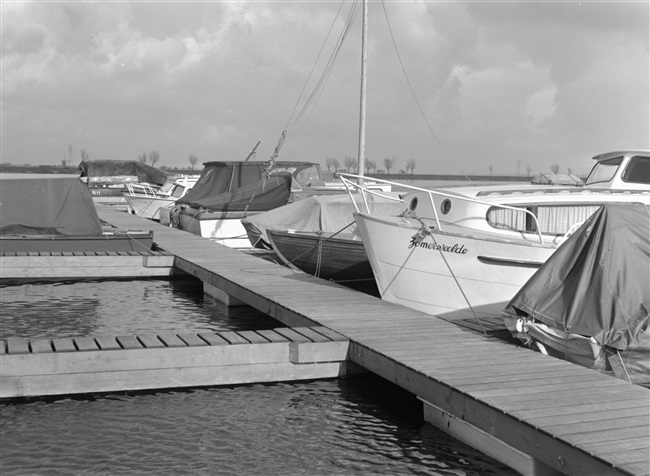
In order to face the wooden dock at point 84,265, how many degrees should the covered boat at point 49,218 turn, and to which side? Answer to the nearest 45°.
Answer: approximately 45° to its right

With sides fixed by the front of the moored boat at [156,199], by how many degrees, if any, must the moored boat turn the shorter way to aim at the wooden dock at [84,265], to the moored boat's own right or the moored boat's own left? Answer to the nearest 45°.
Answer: approximately 45° to the moored boat's own left

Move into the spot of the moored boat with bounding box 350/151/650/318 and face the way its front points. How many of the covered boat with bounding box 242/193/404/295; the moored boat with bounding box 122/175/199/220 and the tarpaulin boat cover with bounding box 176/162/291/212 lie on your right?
3

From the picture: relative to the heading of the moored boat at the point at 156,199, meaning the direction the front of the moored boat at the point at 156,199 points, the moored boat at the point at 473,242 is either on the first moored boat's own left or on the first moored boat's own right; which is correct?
on the first moored boat's own left

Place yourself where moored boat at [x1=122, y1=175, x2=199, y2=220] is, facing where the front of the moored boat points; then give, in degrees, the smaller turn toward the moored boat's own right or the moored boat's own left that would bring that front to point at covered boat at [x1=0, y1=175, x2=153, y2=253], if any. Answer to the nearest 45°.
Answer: approximately 45° to the moored boat's own left

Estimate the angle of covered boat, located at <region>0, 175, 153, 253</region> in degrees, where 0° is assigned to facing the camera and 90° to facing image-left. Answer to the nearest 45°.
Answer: approximately 270°

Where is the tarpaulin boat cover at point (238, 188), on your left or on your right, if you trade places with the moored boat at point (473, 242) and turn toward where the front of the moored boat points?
on your right

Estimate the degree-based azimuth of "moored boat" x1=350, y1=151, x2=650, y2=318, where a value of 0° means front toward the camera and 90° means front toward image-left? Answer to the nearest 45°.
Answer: approximately 45°

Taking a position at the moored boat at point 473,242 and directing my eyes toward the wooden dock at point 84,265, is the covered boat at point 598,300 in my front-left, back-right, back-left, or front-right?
back-left
